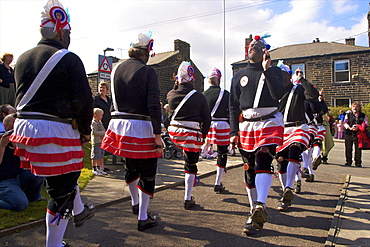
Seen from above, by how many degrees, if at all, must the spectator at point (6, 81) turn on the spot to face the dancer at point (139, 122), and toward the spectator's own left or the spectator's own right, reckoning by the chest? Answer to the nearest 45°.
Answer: approximately 45° to the spectator's own right

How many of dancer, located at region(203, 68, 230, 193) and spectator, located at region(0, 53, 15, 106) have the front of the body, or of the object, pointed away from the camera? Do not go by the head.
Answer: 1

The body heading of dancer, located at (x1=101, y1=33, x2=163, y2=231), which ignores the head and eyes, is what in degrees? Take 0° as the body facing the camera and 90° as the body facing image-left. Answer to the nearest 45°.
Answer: approximately 225°

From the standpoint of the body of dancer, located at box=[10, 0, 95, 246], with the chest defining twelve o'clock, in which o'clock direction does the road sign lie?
The road sign is roughly at 11 o'clock from the dancer.

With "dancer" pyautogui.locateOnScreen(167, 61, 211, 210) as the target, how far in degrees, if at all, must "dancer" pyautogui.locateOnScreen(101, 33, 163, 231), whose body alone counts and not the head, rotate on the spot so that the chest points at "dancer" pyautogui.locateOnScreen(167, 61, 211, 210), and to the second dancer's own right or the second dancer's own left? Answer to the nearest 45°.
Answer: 0° — they already face them

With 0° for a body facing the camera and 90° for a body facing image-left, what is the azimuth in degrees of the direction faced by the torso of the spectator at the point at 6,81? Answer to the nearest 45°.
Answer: approximately 315°

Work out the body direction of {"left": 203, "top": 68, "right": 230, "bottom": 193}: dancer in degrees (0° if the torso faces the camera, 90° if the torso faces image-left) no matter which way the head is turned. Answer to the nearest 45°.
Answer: approximately 180°

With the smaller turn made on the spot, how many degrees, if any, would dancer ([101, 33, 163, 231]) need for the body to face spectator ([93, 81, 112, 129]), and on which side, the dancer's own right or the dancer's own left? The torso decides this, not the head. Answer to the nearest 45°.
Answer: approximately 45° to the dancer's own left

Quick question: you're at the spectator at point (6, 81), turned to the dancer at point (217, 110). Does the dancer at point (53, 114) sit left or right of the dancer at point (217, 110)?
right

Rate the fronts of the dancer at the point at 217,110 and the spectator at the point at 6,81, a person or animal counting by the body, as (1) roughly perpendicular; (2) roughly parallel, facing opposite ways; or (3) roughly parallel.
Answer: roughly perpendicular

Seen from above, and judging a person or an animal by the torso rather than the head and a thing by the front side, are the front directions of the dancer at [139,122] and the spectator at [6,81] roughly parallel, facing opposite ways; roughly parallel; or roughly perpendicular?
roughly perpendicular

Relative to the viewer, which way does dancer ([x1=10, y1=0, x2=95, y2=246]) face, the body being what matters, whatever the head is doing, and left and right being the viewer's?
facing away from the viewer and to the right of the viewer

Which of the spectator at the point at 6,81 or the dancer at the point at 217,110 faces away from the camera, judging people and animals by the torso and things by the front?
the dancer
